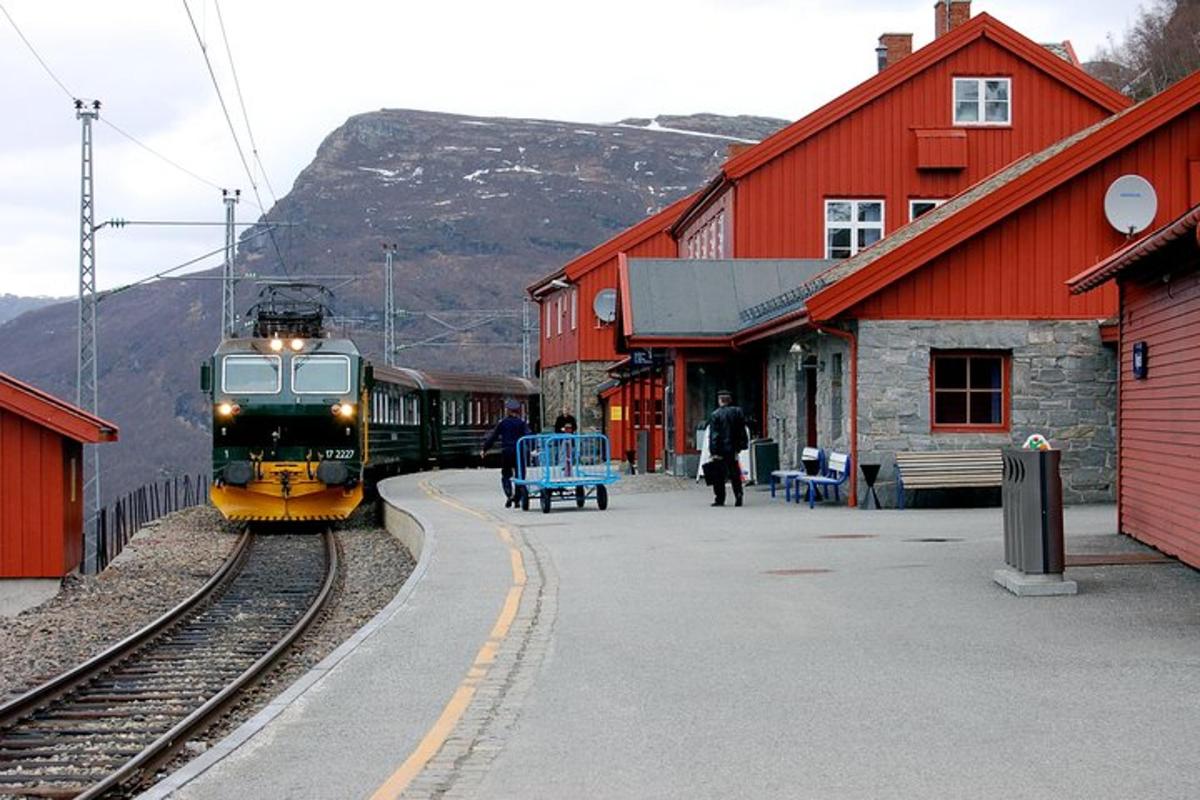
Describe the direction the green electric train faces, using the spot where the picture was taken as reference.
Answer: facing the viewer

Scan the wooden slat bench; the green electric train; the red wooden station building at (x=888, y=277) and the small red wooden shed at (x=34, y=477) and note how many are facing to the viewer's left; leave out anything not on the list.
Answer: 1

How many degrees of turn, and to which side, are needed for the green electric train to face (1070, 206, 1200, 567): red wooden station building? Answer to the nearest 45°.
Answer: approximately 45° to its left

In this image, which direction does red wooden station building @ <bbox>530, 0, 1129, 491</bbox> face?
to the viewer's left

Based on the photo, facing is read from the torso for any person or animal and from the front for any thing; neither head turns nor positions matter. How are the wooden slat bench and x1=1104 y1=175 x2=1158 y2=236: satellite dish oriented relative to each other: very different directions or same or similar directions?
same or similar directions

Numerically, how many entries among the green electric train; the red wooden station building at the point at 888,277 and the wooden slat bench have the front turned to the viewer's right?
0

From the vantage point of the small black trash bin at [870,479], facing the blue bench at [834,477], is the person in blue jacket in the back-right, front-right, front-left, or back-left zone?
front-left

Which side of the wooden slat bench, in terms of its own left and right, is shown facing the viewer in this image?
front

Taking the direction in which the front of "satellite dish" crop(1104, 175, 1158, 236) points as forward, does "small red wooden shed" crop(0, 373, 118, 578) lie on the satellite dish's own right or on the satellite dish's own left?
on the satellite dish's own right

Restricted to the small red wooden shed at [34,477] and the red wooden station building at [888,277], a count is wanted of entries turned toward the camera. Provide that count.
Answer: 0

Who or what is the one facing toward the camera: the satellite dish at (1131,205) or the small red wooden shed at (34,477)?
the satellite dish
